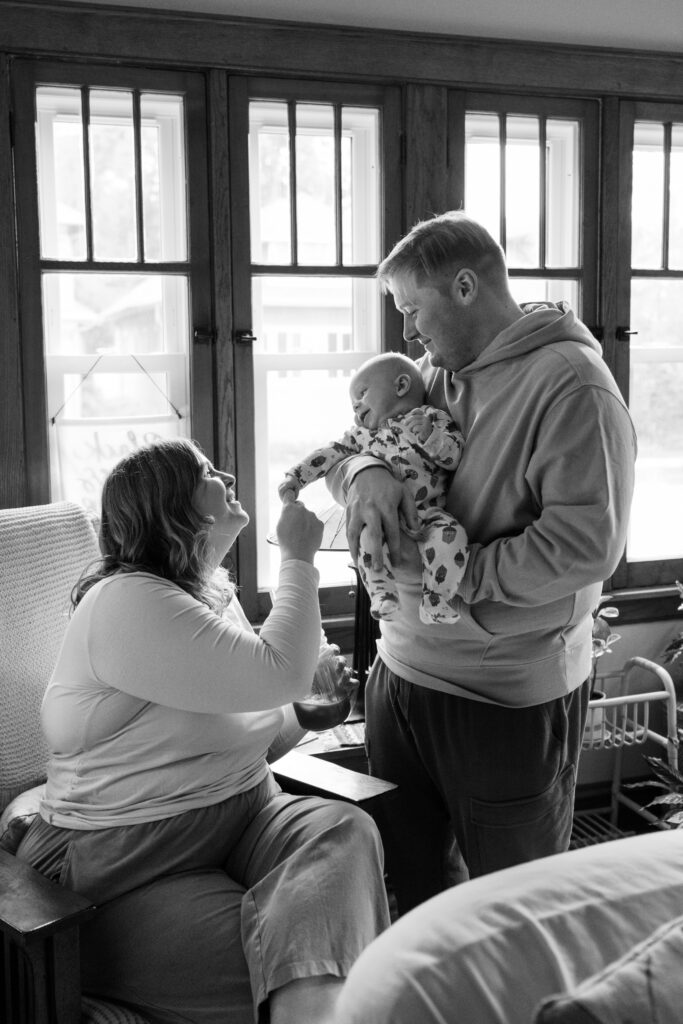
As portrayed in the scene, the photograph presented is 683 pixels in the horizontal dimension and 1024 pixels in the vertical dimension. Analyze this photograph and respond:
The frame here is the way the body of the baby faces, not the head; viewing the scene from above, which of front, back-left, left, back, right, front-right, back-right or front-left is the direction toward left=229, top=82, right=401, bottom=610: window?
back-right

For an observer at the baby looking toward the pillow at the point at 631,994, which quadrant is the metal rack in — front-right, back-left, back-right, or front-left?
back-left

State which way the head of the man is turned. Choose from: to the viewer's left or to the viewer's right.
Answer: to the viewer's left

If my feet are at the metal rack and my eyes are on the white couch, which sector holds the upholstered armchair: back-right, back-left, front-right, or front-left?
front-right

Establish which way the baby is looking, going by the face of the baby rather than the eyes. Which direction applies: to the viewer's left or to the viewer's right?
to the viewer's left

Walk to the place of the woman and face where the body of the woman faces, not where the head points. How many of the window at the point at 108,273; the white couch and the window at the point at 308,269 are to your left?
2

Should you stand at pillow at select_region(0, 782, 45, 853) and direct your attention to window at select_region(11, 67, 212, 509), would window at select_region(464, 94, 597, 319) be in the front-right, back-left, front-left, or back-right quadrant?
front-right

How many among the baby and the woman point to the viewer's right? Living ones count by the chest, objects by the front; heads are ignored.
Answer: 1

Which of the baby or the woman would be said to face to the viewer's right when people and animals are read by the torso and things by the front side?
the woman

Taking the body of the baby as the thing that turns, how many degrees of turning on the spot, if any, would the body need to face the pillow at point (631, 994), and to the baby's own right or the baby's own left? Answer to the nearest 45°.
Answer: approximately 45° to the baby's own left

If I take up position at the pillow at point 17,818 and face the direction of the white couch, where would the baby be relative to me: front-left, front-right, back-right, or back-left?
front-left

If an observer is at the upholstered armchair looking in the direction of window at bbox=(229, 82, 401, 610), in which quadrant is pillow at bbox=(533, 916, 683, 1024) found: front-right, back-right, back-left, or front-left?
back-right

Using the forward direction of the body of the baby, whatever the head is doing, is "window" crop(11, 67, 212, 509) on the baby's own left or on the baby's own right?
on the baby's own right

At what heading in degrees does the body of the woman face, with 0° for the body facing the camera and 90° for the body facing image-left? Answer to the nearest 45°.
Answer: approximately 270°

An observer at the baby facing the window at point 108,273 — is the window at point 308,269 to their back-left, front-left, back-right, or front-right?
front-right

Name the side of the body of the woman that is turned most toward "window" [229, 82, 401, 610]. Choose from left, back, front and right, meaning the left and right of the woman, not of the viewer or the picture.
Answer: left

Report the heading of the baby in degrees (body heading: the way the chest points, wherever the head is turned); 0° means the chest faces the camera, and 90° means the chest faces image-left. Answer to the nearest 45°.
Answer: approximately 45°

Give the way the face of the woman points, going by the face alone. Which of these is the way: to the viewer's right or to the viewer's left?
to the viewer's right
